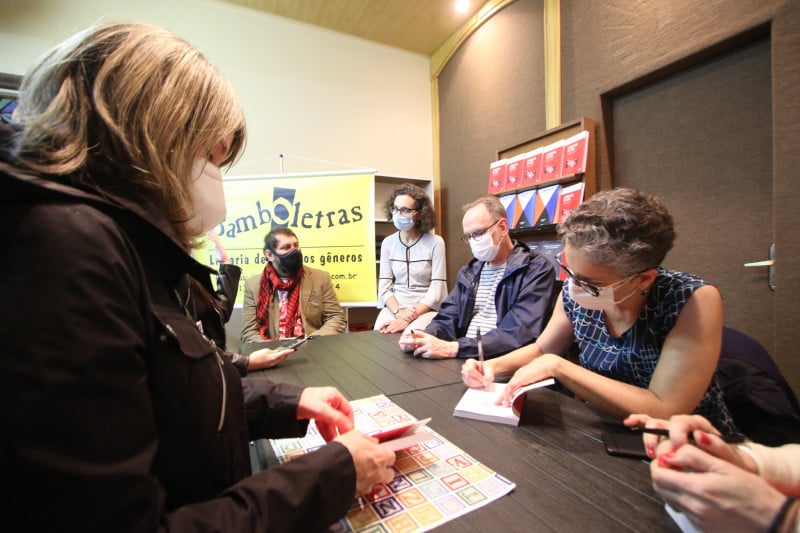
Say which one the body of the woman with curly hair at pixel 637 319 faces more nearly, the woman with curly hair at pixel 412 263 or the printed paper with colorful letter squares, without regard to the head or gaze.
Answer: the printed paper with colorful letter squares

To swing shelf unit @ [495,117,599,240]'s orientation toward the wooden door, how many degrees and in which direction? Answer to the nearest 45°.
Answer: approximately 90° to its left

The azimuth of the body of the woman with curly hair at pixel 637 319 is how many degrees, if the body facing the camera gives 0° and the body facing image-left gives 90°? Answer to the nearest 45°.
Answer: approximately 45°

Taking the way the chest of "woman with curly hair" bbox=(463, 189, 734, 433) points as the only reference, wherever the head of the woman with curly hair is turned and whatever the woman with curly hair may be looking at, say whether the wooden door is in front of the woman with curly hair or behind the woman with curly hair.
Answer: behind

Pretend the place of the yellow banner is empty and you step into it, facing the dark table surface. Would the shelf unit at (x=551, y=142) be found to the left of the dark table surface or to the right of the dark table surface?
left

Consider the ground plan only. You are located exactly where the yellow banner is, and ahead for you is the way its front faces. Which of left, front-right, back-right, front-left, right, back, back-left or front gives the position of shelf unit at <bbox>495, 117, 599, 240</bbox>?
front-left

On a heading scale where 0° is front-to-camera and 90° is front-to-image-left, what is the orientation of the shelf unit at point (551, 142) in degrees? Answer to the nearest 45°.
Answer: approximately 45°

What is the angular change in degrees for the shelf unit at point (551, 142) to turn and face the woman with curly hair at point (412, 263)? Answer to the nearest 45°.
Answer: approximately 45° to its right

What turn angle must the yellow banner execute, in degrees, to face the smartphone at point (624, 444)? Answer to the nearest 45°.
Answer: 0° — it already faces it

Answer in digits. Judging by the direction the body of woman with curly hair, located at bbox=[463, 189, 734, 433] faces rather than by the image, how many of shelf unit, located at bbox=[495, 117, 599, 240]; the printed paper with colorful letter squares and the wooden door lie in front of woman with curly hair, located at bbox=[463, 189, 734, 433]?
1

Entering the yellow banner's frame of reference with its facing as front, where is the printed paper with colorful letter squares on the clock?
The printed paper with colorful letter squares is roughly at 12 o'clock from the yellow banner.
